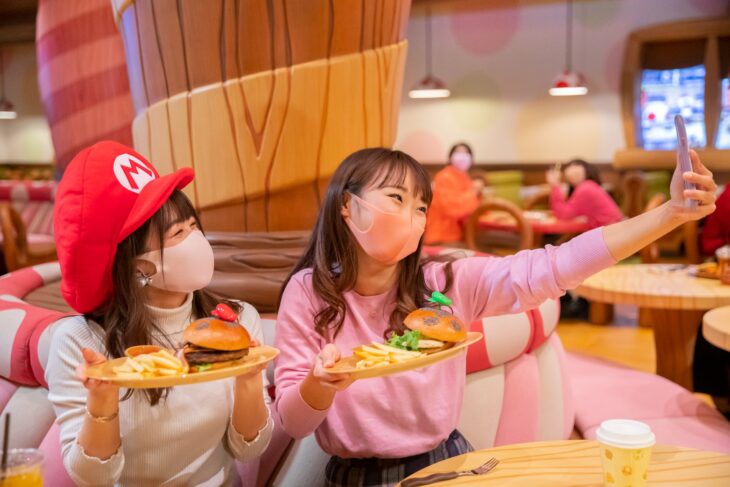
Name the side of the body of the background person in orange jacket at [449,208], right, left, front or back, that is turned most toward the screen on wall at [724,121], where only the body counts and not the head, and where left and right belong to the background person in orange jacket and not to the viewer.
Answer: left

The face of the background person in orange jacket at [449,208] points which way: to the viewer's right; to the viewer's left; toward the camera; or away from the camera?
toward the camera

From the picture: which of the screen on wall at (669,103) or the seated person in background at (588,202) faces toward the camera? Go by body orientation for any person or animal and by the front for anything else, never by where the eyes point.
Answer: the screen on wall

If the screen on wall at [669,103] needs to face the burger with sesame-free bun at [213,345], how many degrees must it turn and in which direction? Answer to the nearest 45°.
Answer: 0° — it already faces it

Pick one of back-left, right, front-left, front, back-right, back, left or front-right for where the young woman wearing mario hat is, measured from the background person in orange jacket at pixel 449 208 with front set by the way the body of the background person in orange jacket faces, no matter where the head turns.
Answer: front-right

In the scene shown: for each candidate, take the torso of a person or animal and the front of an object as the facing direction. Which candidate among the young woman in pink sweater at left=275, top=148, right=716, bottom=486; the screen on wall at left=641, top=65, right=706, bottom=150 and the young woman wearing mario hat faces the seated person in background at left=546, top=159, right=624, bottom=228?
the screen on wall

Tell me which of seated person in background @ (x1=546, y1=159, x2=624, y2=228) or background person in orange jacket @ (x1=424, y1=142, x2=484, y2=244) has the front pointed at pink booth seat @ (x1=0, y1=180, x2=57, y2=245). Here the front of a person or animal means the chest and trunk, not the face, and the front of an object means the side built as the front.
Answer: the seated person in background

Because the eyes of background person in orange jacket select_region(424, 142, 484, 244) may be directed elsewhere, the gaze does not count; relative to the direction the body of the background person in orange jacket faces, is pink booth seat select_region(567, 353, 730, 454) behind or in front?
in front

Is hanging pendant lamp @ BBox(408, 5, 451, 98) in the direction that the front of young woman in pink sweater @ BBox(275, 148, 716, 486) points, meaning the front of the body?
no

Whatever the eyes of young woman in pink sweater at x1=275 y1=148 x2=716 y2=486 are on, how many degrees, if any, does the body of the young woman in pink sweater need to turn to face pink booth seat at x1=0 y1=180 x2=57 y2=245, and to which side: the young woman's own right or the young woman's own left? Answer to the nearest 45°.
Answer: approximately 180°

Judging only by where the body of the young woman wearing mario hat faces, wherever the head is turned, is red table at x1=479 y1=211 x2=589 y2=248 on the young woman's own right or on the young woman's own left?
on the young woman's own left

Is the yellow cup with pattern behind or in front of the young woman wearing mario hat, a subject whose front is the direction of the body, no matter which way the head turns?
in front

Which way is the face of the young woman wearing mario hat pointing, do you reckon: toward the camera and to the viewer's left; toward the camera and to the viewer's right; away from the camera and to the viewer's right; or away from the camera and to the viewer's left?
toward the camera and to the viewer's right

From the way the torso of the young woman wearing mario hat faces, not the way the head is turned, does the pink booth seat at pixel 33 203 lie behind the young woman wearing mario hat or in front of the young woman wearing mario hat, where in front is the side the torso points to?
behind

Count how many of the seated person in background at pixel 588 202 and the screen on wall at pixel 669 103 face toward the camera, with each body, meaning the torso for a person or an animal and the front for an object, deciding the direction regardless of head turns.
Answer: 1

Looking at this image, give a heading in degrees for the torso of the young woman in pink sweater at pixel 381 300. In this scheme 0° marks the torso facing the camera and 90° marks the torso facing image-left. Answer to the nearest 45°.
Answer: approximately 315°

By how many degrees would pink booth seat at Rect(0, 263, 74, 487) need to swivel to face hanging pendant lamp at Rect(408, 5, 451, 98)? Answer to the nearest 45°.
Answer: approximately 90° to its left

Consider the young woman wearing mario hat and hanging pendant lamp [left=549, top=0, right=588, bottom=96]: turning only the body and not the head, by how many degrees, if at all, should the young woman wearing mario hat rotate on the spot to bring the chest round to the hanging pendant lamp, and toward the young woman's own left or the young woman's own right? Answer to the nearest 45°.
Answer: approximately 90° to the young woman's own left

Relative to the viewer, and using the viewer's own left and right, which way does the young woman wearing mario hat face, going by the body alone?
facing the viewer and to the right of the viewer

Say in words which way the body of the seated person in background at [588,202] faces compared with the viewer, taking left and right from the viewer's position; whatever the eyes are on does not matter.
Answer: facing to the left of the viewer

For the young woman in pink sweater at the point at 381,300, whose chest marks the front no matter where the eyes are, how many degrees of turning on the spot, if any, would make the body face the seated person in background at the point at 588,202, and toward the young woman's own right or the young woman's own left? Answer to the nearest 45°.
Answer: approximately 135° to the young woman's own left
